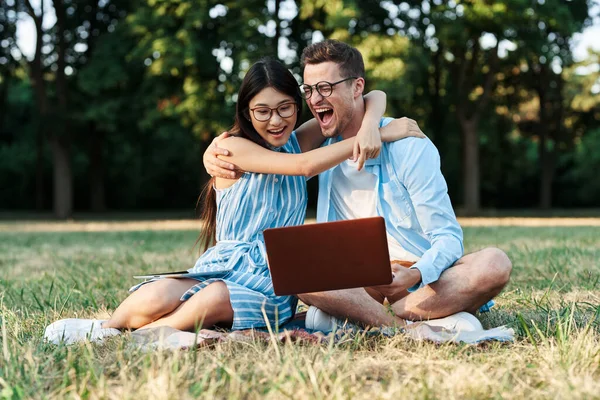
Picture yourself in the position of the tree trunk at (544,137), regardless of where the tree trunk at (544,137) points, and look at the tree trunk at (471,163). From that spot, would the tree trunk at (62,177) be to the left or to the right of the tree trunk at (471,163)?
right

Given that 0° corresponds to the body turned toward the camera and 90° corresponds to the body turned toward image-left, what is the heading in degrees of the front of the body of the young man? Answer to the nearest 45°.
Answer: approximately 45°

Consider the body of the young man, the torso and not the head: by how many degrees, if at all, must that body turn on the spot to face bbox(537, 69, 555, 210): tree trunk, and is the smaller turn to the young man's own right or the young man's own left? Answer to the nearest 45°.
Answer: approximately 135° to the young man's own right

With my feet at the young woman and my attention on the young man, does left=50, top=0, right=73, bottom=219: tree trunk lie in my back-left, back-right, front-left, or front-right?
back-left

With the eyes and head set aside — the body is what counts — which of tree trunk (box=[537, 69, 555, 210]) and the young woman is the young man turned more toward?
the young woman

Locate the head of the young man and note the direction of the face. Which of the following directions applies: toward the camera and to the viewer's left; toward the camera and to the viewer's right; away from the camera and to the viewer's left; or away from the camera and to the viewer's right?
toward the camera and to the viewer's left

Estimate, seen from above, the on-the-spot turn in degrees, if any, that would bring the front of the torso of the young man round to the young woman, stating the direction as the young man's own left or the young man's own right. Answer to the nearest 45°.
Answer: approximately 45° to the young man's own right

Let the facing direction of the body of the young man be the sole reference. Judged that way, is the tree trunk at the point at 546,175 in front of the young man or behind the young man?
behind

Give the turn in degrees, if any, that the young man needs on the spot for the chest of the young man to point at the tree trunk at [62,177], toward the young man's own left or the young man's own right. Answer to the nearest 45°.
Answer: approximately 90° to the young man's own right

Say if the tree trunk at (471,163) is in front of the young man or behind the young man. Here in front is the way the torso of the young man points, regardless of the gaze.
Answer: behind
